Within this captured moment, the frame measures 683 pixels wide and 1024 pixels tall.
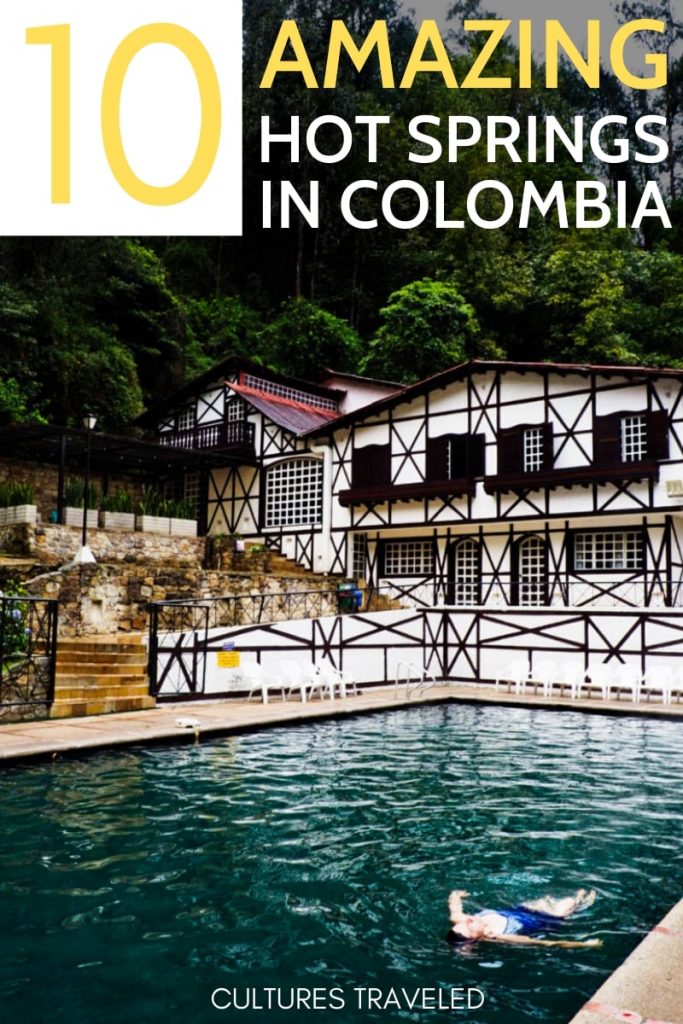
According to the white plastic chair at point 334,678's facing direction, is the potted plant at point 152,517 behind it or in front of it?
behind

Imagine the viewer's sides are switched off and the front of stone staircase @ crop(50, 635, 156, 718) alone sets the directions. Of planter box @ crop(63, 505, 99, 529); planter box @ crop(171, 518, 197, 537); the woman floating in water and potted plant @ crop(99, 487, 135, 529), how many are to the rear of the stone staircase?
3

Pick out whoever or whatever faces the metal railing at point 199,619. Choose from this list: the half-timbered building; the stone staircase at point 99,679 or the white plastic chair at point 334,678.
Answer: the half-timbered building

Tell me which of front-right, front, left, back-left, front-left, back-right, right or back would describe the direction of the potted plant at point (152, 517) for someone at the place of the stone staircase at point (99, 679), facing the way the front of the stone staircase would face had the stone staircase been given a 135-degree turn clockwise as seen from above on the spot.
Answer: front-right

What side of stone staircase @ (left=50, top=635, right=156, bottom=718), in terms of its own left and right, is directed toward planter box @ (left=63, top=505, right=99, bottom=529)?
back

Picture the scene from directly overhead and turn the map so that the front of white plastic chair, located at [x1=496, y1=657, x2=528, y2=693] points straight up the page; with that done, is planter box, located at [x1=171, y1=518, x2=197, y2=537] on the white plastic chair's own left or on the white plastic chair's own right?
on the white plastic chair's own right

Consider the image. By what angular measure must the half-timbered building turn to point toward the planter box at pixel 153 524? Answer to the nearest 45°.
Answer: approximately 45° to its right

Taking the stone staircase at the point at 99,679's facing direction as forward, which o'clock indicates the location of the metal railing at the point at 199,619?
The metal railing is roughly at 9 o'clock from the stone staircase.

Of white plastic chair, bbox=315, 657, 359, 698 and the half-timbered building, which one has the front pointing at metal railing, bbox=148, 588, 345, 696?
the half-timbered building

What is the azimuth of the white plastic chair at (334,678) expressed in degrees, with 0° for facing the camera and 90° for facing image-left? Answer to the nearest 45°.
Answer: approximately 315°
